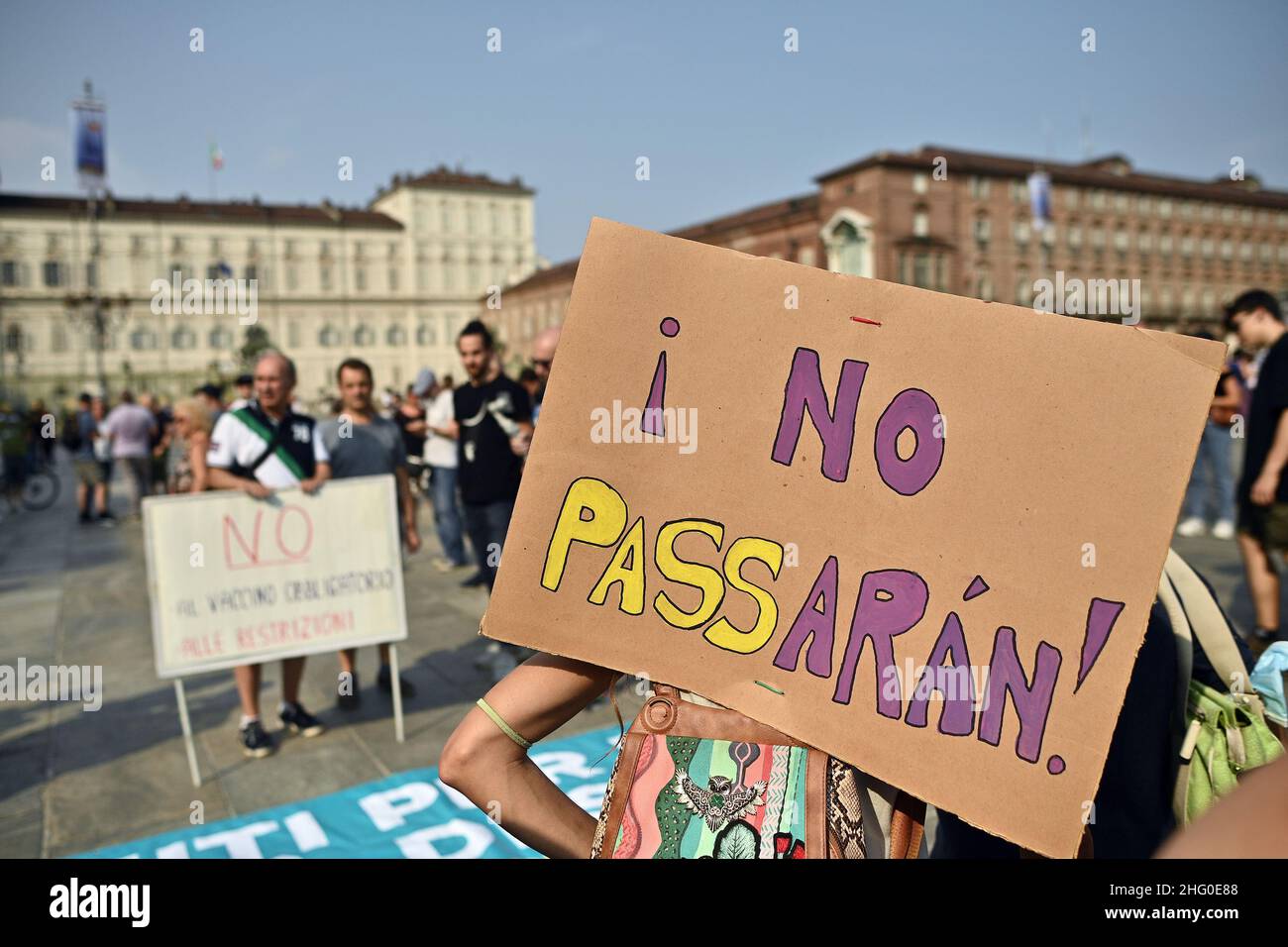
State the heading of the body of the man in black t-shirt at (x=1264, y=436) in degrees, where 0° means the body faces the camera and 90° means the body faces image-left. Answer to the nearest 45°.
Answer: approximately 90°

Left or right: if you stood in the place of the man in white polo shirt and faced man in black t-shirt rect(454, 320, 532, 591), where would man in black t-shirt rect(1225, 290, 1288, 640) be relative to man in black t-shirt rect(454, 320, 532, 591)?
right

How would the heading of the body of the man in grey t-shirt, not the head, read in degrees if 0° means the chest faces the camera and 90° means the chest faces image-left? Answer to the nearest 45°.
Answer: approximately 0°

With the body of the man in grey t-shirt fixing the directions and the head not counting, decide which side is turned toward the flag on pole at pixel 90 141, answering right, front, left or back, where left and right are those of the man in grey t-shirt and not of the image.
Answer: back

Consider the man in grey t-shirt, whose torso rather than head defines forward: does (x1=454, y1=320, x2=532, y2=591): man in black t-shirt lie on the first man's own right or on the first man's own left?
on the first man's own left
